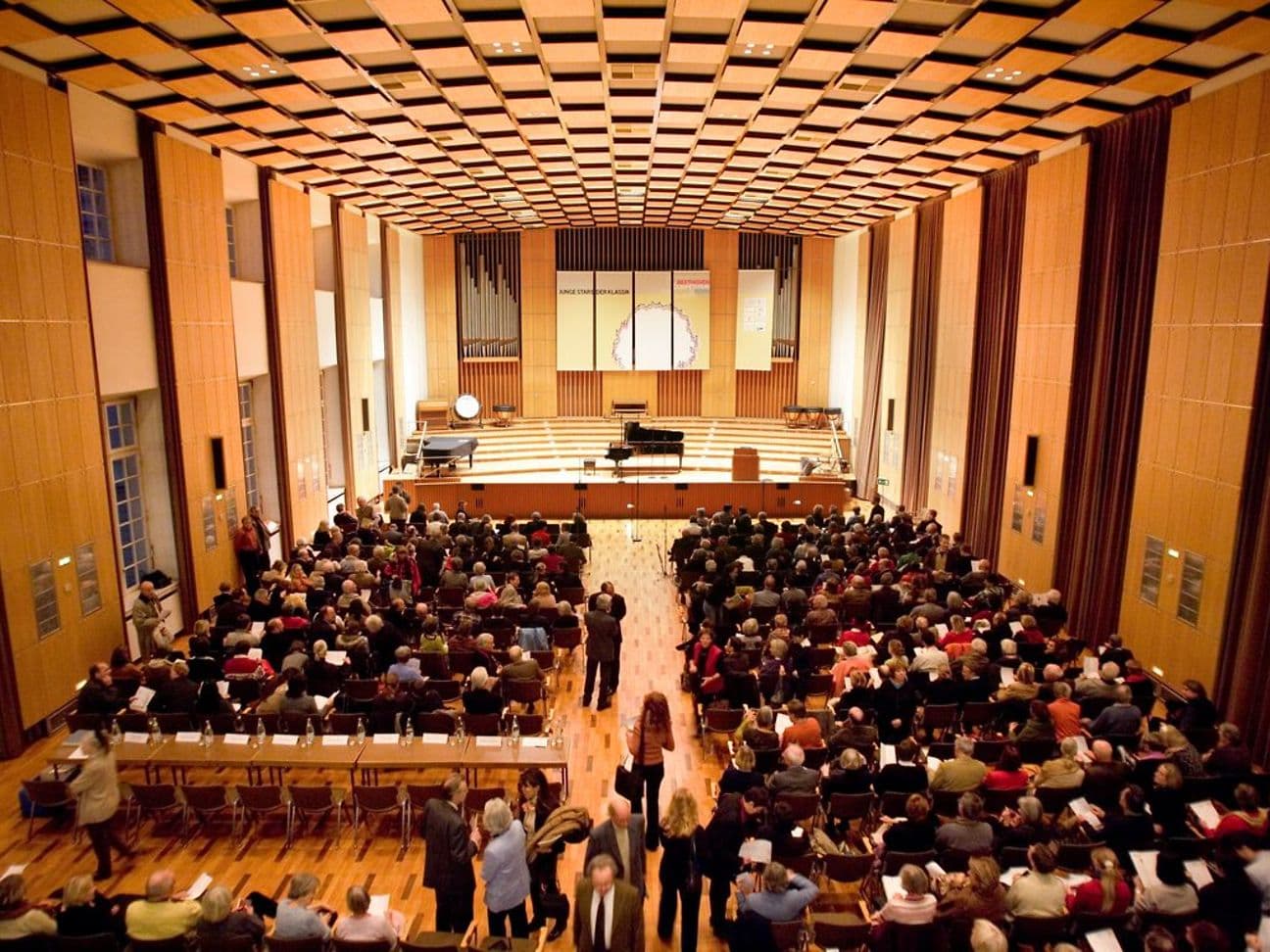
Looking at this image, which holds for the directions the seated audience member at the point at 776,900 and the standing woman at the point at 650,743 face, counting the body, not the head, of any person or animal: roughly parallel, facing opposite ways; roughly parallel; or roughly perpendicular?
roughly parallel

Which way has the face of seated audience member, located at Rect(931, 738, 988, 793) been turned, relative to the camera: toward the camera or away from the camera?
away from the camera

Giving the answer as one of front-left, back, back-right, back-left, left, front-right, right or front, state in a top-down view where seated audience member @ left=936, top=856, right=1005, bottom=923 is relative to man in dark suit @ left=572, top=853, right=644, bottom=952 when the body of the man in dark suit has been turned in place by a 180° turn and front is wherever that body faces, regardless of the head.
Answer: right

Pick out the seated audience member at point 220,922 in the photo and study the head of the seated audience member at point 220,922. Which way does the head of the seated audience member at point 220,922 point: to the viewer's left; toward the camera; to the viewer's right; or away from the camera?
away from the camera

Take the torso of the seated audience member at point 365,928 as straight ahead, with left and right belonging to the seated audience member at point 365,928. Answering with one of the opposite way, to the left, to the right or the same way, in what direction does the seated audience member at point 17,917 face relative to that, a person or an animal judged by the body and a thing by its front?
the same way

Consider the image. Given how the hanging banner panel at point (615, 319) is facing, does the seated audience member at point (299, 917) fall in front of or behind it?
in front

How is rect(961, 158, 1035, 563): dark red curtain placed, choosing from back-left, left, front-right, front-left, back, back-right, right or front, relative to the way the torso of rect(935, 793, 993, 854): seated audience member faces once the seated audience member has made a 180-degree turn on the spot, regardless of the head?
back

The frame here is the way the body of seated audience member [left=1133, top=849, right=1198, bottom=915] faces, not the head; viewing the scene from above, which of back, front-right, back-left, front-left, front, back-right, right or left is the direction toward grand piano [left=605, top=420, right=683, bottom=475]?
front-left

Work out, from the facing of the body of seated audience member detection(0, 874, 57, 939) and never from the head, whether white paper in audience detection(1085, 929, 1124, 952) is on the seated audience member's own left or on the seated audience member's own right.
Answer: on the seated audience member's own right

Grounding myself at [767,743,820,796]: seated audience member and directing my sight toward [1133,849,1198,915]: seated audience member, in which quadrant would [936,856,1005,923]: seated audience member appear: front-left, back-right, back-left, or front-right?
front-right

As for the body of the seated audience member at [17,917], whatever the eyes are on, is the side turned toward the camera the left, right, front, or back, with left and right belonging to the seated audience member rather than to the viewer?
back

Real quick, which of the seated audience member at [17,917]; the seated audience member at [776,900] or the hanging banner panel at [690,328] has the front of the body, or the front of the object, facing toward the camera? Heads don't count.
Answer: the hanging banner panel

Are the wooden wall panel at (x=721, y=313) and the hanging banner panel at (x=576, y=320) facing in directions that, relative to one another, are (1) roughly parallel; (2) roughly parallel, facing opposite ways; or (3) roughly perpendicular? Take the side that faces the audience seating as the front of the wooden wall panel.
roughly parallel

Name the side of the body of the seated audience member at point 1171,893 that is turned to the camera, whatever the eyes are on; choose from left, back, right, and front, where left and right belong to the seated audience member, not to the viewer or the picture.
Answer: back

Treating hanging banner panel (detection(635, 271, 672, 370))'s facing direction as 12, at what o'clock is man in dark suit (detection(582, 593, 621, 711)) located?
The man in dark suit is roughly at 12 o'clock from the hanging banner panel.

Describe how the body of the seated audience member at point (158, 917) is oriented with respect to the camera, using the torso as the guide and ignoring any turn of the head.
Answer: away from the camera

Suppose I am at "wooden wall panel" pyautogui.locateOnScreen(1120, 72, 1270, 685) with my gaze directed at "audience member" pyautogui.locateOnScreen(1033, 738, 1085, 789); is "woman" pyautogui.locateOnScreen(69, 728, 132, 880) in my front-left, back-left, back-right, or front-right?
front-right

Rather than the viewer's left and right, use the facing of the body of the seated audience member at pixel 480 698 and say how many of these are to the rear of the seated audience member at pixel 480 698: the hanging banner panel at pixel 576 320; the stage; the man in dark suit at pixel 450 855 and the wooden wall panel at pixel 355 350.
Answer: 1

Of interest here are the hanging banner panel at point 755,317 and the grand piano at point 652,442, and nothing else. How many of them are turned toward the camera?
1

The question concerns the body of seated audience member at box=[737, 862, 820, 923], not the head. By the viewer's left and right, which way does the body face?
facing away from the viewer

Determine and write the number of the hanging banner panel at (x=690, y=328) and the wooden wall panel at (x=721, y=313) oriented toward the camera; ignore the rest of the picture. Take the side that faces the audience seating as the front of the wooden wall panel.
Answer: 2

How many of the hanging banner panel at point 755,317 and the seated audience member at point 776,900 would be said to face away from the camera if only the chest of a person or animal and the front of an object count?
1

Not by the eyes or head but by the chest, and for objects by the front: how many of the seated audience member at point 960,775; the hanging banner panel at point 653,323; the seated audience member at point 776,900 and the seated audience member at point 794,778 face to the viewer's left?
0
